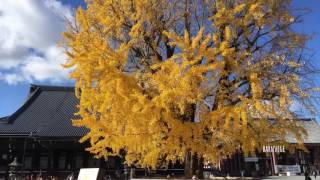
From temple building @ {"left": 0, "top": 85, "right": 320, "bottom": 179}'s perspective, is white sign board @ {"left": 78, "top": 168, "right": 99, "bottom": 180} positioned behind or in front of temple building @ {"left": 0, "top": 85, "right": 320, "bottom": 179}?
in front

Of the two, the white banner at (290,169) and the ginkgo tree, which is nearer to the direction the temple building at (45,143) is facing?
the ginkgo tree

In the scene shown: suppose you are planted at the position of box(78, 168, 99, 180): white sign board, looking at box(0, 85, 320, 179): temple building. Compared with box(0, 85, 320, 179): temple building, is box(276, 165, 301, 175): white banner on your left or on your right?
right

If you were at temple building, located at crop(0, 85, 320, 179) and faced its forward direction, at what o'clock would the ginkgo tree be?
The ginkgo tree is roughly at 11 o'clock from the temple building.

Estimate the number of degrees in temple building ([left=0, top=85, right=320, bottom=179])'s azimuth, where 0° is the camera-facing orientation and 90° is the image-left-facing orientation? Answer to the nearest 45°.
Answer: approximately 0°

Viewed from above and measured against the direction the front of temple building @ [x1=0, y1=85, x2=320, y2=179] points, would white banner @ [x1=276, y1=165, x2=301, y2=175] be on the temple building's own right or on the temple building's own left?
on the temple building's own left
